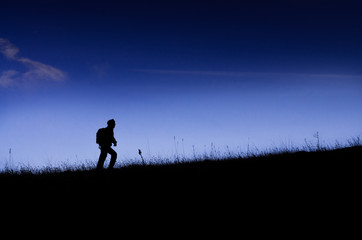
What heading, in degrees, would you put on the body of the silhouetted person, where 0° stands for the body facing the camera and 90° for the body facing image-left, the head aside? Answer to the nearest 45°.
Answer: approximately 270°
